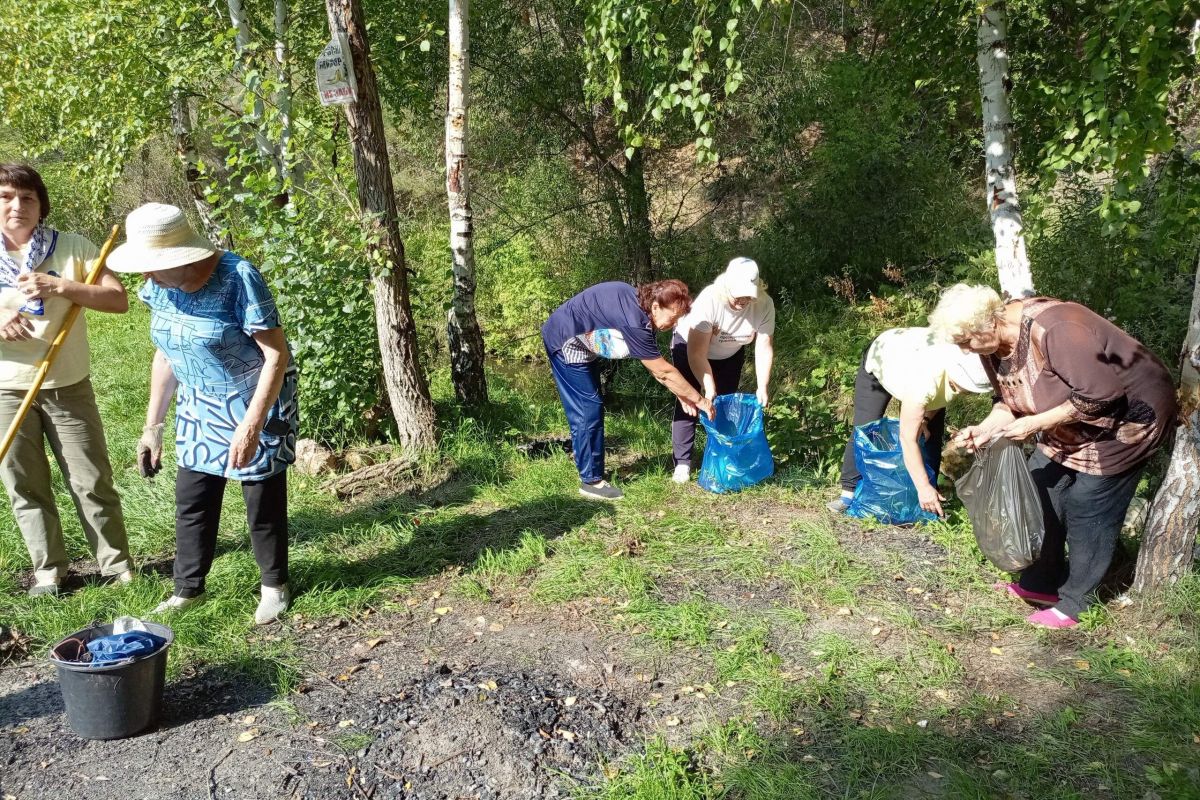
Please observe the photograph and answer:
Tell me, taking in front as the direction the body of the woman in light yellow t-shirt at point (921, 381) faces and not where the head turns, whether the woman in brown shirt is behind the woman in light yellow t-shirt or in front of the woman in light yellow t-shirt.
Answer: in front

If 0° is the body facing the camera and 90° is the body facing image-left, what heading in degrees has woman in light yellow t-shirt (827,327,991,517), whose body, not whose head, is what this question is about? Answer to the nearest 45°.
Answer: approximately 315°

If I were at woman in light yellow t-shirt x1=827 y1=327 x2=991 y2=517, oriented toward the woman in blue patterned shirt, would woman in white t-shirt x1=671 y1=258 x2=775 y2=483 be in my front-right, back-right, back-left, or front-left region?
front-right

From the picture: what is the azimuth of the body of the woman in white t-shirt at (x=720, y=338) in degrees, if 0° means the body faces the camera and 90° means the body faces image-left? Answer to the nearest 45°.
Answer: approximately 315°

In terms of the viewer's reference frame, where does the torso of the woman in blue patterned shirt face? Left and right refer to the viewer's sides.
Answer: facing the viewer and to the left of the viewer

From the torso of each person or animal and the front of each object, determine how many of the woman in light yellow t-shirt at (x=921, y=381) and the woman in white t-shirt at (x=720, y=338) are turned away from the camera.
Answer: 0

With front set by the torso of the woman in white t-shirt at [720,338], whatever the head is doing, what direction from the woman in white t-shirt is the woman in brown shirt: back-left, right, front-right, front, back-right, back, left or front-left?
front

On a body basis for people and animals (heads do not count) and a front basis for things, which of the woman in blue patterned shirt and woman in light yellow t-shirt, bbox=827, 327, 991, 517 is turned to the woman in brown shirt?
the woman in light yellow t-shirt

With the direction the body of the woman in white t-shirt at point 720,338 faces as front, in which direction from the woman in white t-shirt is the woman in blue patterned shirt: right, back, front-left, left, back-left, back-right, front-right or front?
right

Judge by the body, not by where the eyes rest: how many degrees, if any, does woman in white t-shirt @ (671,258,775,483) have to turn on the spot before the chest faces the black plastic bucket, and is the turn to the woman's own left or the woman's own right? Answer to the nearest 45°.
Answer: approximately 90° to the woman's own right
